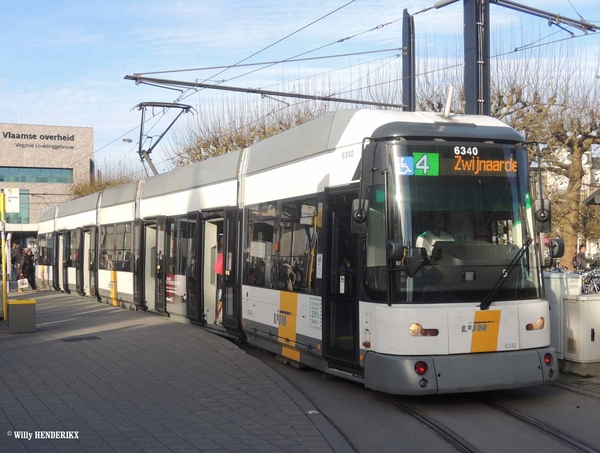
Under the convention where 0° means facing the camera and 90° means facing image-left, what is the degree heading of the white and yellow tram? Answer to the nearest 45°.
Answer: approximately 315°

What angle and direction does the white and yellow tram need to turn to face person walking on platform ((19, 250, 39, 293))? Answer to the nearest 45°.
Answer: approximately 180°
